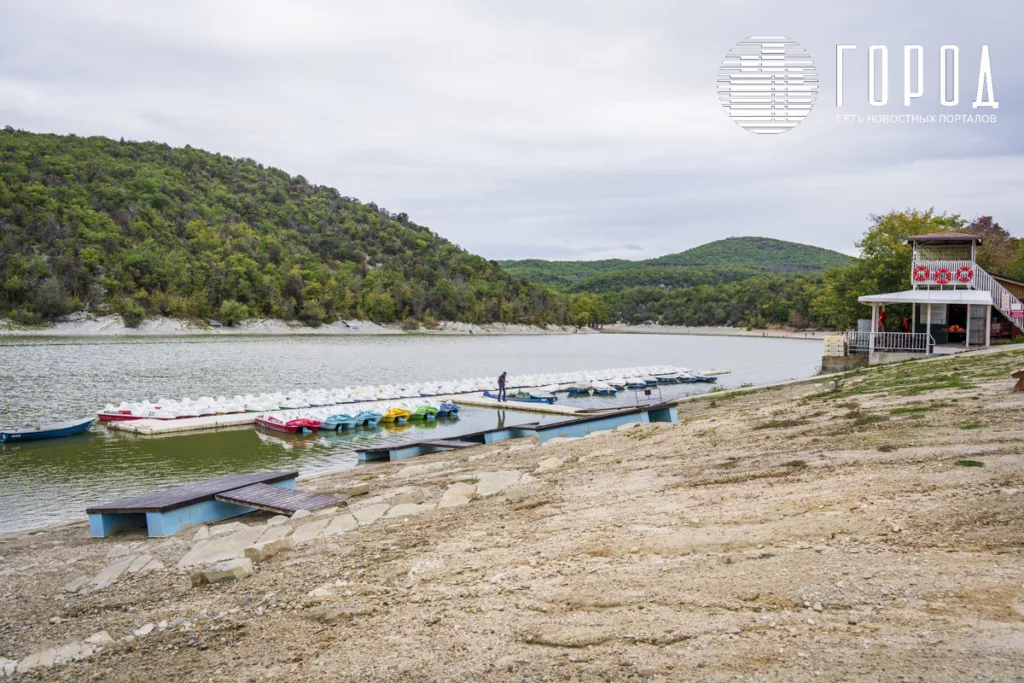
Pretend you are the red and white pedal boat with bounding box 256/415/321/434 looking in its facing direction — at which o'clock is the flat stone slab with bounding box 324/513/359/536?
The flat stone slab is roughly at 9 o'clock from the red and white pedal boat.

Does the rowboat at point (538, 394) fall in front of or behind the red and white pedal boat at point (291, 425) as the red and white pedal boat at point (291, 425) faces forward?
behind

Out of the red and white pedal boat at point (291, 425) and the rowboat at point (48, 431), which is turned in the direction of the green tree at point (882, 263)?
the rowboat at point (48, 431)

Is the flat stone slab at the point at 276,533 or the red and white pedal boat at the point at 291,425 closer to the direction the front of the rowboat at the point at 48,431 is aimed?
the red and white pedal boat

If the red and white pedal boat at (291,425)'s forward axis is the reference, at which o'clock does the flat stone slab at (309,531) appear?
The flat stone slab is roughly at 9 o'clock from the red and white pedal boat.

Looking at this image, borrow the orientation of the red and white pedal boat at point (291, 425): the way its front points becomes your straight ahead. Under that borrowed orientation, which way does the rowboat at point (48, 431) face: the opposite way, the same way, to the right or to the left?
the opposite way

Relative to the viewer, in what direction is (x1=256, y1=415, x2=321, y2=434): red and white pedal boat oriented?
to the viewer's left

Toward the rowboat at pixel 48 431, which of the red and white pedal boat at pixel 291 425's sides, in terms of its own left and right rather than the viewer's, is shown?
front

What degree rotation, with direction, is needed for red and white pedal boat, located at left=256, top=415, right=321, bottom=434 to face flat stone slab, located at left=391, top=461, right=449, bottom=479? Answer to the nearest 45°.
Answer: approximately 90° to its left

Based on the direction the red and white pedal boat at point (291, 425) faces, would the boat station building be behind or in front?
behind

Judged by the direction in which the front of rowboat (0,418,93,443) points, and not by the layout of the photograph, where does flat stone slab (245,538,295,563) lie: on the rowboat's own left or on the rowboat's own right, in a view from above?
on the rowboat's own right

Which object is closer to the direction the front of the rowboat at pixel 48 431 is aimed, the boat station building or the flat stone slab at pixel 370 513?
the boat station building

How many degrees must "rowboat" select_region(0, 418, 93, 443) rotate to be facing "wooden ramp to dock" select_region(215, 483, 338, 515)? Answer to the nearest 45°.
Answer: approximately 90° to its right
